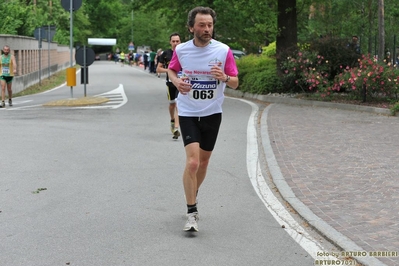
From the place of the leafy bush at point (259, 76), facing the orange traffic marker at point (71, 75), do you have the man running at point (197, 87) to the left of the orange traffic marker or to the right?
left

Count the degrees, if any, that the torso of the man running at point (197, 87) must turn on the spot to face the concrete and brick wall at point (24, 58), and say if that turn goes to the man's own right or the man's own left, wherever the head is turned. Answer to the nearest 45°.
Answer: approximately 180°

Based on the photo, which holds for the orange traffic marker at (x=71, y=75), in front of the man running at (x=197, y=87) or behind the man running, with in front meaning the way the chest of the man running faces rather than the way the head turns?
behind

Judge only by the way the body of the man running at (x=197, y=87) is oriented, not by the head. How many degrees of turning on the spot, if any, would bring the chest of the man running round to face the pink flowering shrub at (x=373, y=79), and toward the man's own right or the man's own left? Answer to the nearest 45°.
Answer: approximately 180°

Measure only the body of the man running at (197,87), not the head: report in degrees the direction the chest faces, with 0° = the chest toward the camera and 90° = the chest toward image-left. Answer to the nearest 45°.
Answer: approximately 0°

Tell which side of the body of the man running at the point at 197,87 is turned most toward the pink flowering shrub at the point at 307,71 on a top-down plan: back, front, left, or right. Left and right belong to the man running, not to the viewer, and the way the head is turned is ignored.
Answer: back

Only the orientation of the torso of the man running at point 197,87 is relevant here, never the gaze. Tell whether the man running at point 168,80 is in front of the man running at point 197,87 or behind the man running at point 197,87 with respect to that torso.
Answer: behind

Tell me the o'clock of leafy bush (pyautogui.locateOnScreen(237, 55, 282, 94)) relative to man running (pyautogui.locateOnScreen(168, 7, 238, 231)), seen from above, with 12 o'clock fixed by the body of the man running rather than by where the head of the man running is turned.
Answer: The leafy bush is roughly at 6 o'clock from the man running.
